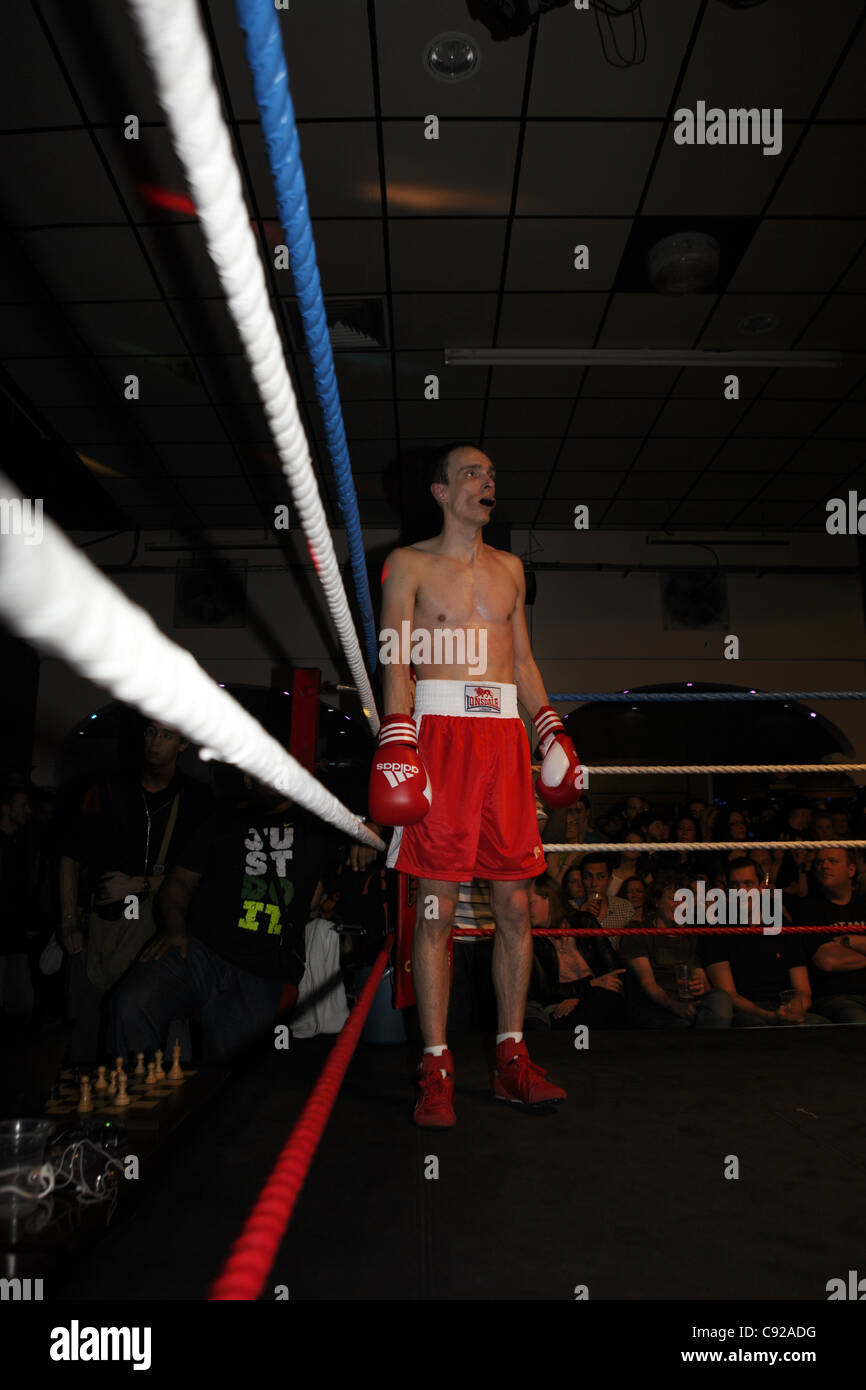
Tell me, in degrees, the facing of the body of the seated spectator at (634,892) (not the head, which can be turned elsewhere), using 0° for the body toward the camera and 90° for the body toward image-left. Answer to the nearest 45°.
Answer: approximately 0°

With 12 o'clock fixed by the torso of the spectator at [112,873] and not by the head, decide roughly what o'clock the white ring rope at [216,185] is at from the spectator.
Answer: The white ring rope is roughly at 12 o'clock from the spectator.

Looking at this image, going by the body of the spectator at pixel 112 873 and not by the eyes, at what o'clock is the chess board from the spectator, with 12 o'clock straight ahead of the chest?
The chess board is roughly at 12 o'clock from the spectator.

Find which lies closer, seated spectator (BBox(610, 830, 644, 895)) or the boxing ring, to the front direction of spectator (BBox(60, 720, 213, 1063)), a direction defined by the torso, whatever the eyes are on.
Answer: the boxing ring

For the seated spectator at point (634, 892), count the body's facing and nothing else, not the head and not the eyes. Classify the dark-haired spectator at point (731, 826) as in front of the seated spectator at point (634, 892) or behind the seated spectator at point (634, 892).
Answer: behind

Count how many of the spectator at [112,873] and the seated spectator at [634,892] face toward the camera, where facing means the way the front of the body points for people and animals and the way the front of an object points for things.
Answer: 2

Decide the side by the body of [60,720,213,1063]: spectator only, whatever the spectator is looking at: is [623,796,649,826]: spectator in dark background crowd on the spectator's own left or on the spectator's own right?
on the spectator's own left
